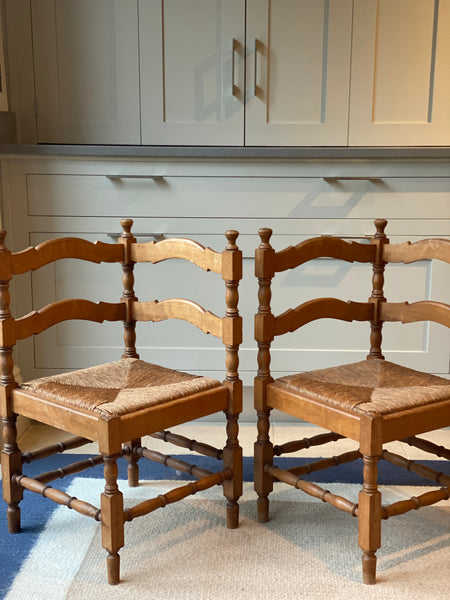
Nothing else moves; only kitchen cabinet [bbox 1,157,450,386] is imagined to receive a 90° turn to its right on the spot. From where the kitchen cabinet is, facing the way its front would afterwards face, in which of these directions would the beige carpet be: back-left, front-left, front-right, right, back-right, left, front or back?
left

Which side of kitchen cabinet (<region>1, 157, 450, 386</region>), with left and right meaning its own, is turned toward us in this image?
front
